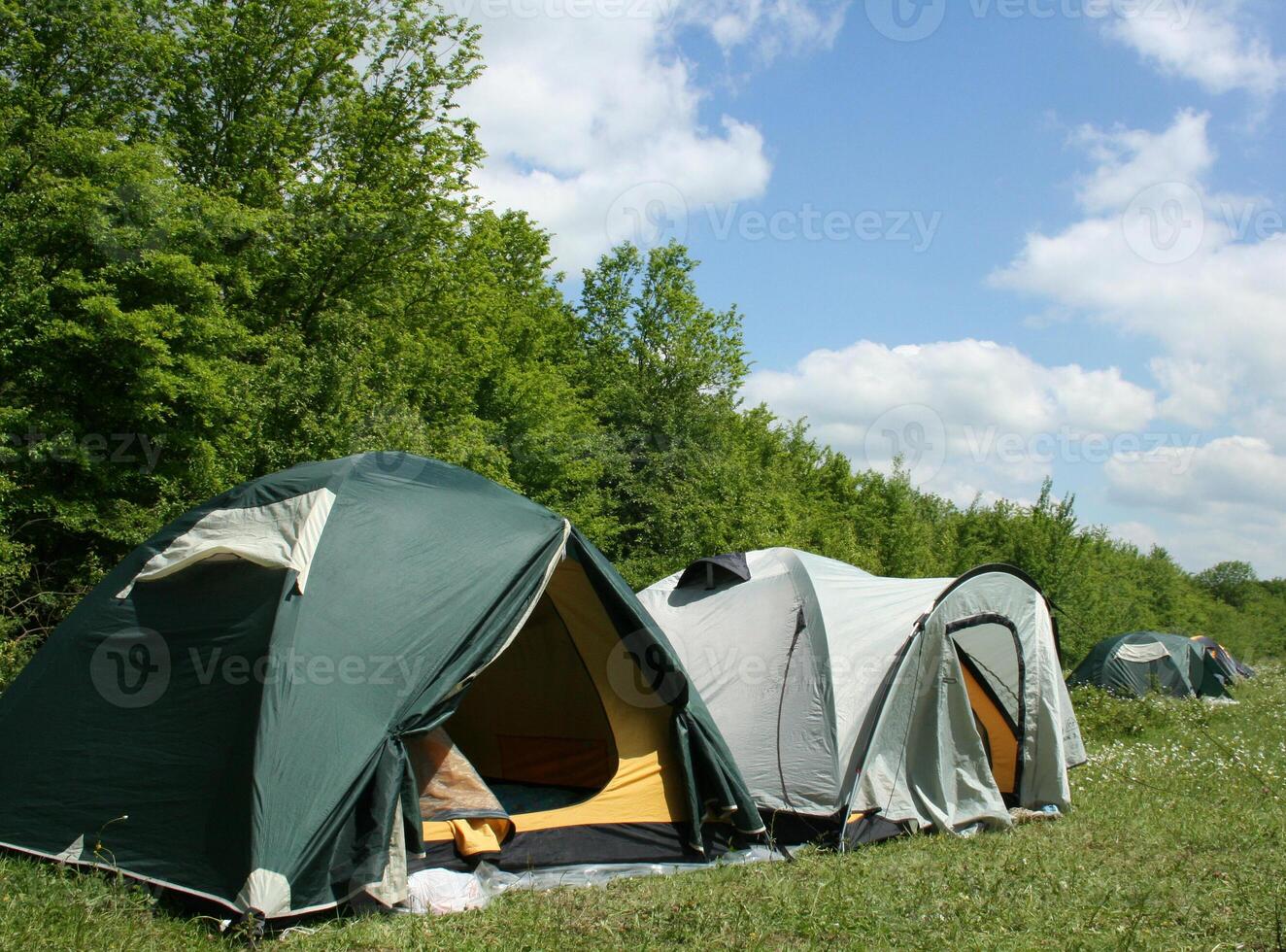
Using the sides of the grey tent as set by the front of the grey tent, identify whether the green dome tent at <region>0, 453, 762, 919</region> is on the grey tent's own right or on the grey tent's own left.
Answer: on the grey tent's own right

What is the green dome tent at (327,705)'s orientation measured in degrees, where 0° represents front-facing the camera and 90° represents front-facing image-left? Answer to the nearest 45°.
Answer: approximately 315°

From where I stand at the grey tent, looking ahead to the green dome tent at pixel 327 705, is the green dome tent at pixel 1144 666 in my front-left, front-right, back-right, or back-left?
back-right

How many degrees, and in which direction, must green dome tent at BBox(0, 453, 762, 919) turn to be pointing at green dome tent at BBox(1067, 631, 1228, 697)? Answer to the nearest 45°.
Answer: approximately 90° to its left

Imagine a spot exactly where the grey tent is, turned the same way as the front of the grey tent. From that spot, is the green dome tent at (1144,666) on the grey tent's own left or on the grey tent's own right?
on the grey tent's own left
